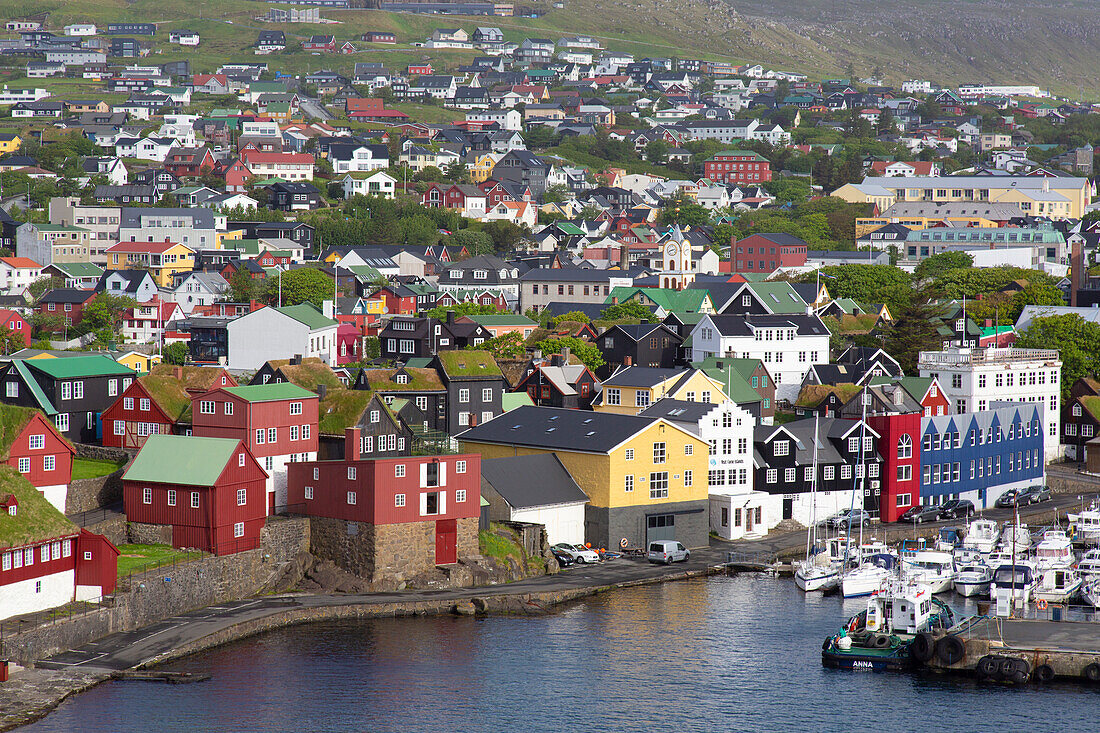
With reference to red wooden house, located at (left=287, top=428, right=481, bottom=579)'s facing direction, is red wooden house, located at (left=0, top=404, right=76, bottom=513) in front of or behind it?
behind

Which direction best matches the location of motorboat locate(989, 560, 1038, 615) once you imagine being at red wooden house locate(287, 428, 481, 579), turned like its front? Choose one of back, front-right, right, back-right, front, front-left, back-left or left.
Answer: front-left

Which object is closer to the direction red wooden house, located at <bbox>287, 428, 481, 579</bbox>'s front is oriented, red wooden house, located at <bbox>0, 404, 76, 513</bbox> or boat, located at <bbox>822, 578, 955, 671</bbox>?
the boat

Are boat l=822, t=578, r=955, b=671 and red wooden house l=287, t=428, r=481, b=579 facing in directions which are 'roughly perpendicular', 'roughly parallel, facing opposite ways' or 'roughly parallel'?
roughly perpendicular

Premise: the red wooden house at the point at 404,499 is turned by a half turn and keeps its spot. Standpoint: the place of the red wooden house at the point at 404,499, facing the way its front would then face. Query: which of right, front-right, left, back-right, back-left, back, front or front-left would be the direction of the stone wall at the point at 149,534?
front-left
